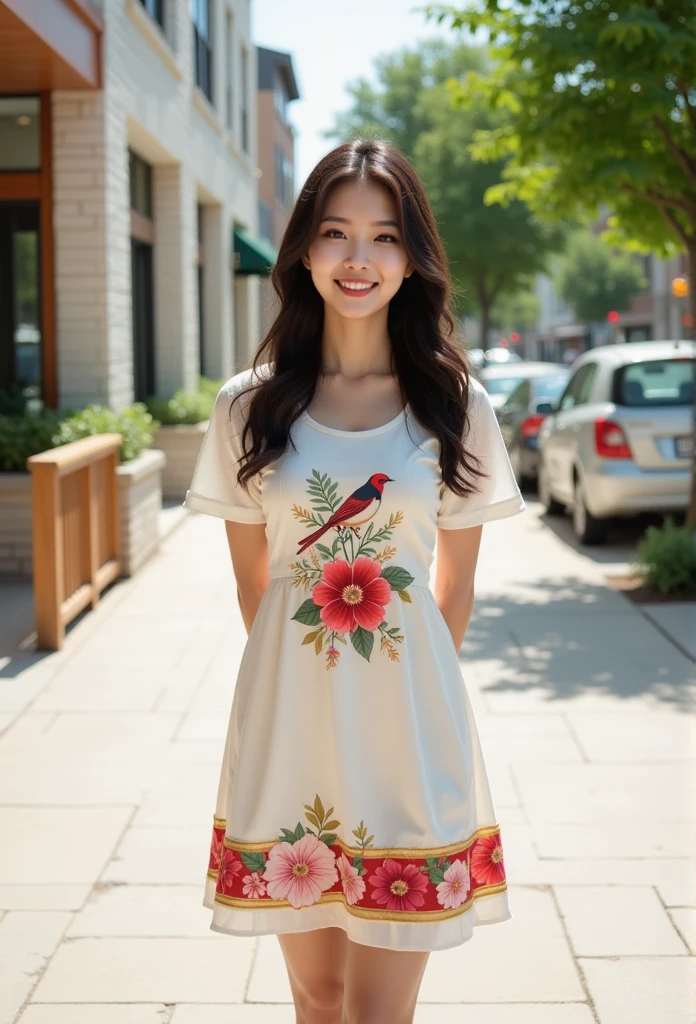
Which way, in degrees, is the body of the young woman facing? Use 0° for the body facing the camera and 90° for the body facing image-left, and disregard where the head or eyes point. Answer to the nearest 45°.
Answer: approximately 0°

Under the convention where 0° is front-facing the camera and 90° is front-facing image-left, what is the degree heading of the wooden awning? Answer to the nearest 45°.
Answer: approximately 270°

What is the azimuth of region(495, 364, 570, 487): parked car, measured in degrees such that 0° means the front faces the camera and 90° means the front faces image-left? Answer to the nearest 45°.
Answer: approximately 135°

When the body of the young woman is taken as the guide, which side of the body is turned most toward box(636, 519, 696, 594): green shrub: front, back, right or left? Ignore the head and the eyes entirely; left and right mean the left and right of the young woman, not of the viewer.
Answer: back

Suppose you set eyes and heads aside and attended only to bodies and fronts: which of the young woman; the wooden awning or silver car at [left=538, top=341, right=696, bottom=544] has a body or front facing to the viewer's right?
the wooden awning

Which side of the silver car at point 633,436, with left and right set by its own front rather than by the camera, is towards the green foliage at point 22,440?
left

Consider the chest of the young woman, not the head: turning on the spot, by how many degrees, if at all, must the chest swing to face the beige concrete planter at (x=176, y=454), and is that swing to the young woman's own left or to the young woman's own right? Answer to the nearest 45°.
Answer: approximately 180°

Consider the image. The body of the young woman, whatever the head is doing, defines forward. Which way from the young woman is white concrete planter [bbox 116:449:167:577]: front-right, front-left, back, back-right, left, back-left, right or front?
back

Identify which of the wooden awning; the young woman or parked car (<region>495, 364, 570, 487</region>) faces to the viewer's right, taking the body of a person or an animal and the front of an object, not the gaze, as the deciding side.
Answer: the wooden awning
